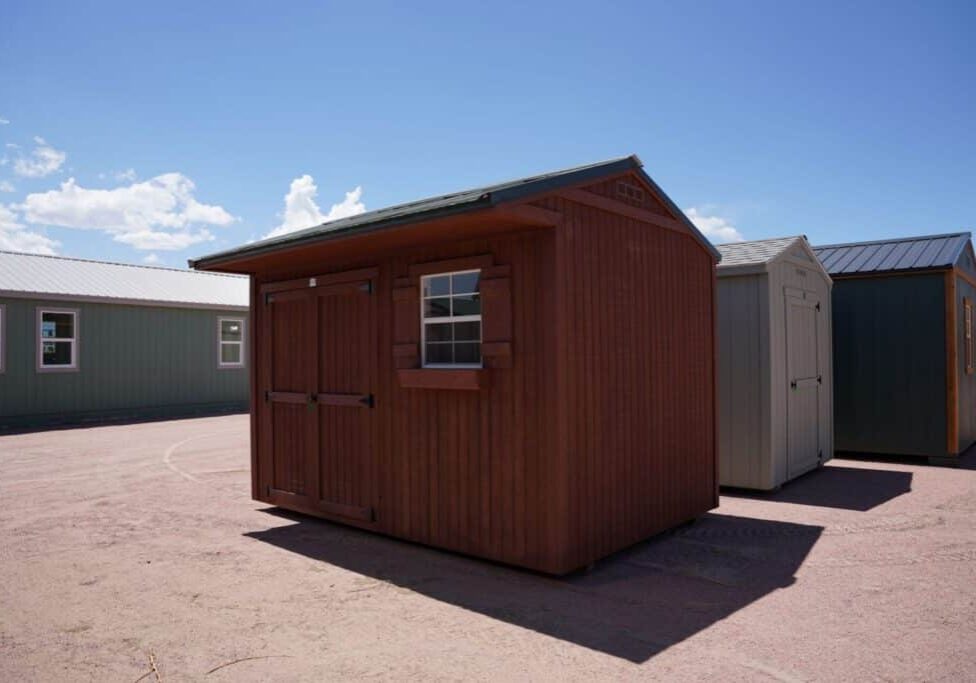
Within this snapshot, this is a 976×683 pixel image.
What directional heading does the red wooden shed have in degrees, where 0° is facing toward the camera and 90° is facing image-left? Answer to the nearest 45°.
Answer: approximately 45°

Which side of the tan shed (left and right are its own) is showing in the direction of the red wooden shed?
right

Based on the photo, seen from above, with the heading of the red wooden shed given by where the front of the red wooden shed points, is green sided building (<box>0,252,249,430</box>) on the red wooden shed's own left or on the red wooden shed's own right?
on the red wooden shed's own right

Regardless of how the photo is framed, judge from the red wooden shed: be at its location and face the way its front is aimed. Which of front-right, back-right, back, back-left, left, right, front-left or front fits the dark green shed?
back

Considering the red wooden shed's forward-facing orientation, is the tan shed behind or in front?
behind

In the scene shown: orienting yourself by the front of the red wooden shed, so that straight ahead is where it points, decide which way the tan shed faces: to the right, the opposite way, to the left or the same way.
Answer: to the left

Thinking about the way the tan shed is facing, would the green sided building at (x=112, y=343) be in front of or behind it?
behind

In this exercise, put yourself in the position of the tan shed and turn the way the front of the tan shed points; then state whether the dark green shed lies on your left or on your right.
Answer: on your left
